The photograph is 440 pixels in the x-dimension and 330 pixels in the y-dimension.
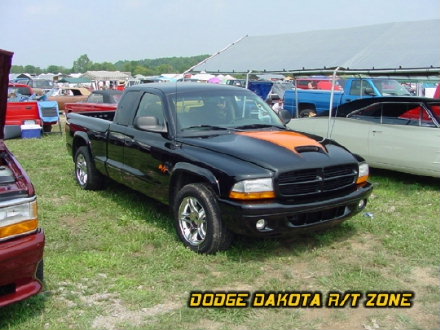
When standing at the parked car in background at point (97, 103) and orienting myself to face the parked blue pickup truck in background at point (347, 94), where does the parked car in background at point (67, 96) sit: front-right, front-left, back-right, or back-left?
back-left

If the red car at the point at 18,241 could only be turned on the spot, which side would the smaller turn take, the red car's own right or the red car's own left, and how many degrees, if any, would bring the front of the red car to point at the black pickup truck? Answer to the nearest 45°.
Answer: approximately 90° to the red car's own left

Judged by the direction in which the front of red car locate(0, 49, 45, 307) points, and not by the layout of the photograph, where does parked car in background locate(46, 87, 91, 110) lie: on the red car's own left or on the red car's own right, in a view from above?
on the red car's own left

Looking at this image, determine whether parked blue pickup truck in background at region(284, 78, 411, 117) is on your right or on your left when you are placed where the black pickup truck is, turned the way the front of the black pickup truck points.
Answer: on your left

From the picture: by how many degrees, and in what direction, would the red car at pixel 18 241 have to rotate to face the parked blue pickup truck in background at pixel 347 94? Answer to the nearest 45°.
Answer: approximately 90° to its left

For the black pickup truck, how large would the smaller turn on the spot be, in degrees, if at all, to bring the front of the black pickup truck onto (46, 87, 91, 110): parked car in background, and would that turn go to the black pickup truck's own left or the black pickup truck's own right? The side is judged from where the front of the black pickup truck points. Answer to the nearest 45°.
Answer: approximately 135° to the black pickup truck's own left

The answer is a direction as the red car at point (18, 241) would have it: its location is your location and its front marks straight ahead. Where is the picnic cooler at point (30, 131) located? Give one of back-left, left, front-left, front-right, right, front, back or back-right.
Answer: back-left

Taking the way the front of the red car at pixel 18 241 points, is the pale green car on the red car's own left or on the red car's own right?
on the red car's own left

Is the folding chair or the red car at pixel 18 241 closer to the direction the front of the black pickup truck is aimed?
the red car

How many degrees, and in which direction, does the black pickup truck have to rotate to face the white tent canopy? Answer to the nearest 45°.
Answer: approximately 90° to its left

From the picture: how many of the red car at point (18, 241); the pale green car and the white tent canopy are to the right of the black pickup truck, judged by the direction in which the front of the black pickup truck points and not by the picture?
1

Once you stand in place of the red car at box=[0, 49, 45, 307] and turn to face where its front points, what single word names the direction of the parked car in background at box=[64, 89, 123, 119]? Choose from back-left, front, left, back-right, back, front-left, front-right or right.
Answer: back-left

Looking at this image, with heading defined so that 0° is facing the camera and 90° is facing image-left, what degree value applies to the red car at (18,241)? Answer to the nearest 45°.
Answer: approximately 315°

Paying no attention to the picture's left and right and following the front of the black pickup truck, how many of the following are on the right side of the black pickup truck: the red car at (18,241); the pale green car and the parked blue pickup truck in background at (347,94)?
1
